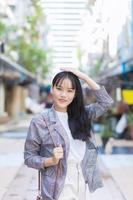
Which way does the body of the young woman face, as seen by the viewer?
toward the camera

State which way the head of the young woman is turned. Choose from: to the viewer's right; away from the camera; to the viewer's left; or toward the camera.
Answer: toward the camera
